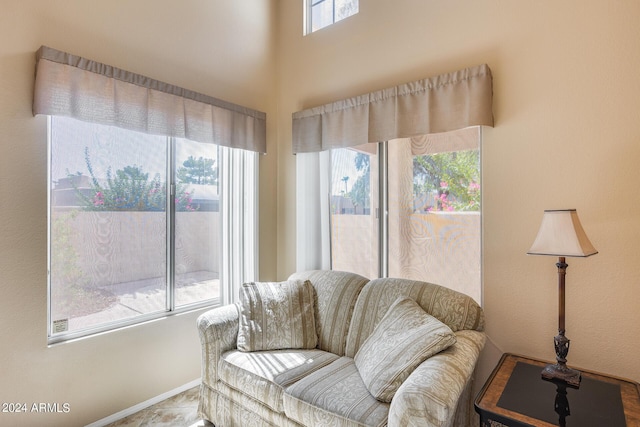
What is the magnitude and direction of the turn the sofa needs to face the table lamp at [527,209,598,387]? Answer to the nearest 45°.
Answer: approximately 135° to its left

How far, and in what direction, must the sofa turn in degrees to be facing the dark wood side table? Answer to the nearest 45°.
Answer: approximately 90° to its left

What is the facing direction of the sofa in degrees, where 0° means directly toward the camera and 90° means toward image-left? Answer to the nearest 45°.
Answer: approximately 45°
